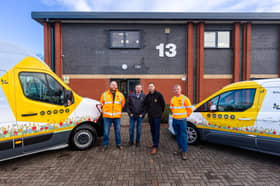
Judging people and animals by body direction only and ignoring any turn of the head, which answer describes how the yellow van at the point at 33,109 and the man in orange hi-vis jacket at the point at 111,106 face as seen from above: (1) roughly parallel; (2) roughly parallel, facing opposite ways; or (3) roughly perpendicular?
roughly perpendicular

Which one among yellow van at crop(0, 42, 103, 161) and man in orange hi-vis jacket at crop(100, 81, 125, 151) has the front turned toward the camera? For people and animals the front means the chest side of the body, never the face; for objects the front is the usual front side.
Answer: the man in orange hi-vis jacket

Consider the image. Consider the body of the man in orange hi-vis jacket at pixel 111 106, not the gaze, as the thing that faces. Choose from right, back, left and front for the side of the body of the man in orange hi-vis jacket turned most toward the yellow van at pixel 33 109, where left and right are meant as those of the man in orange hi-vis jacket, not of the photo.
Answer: right

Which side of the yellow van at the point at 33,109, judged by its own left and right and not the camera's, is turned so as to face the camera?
right

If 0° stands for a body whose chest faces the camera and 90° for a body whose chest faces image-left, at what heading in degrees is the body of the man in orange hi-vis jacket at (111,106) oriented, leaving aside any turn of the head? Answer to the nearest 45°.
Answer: approximately 0°

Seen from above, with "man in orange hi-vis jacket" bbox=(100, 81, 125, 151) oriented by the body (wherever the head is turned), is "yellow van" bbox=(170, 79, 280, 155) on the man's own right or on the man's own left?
on the man's own left

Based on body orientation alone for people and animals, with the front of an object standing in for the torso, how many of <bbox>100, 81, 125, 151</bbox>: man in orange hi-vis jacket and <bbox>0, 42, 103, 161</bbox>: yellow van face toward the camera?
1

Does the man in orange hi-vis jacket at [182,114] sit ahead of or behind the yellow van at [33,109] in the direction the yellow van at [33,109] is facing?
ahead
